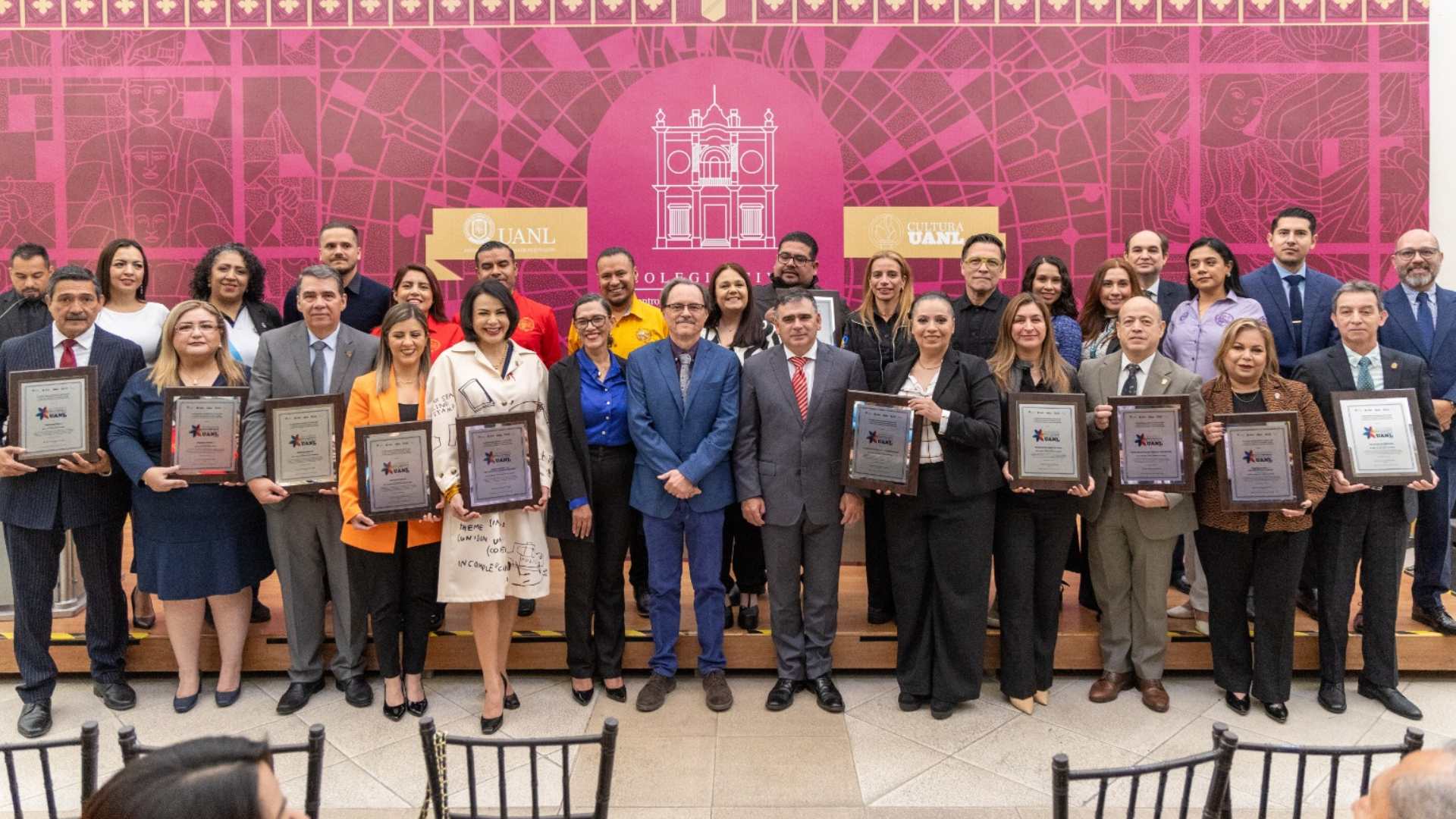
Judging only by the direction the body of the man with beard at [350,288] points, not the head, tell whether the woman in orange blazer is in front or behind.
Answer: in front

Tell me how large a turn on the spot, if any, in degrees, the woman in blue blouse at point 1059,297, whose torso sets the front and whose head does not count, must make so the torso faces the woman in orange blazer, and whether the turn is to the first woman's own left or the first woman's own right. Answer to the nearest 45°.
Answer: approximately 45° to the first woman's own right

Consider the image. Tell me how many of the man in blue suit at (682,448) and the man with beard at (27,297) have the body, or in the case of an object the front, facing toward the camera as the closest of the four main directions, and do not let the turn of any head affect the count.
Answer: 2

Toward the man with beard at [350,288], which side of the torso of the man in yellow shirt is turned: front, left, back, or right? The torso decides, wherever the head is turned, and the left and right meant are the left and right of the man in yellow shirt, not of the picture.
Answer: right

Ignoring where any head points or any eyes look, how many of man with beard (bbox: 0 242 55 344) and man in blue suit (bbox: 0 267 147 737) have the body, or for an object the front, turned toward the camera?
2

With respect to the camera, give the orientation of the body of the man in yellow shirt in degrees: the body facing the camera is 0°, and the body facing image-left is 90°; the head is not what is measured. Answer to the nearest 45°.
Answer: approximately 0°

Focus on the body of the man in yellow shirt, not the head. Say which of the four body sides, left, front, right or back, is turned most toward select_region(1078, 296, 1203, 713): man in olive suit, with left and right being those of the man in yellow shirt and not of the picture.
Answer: left
